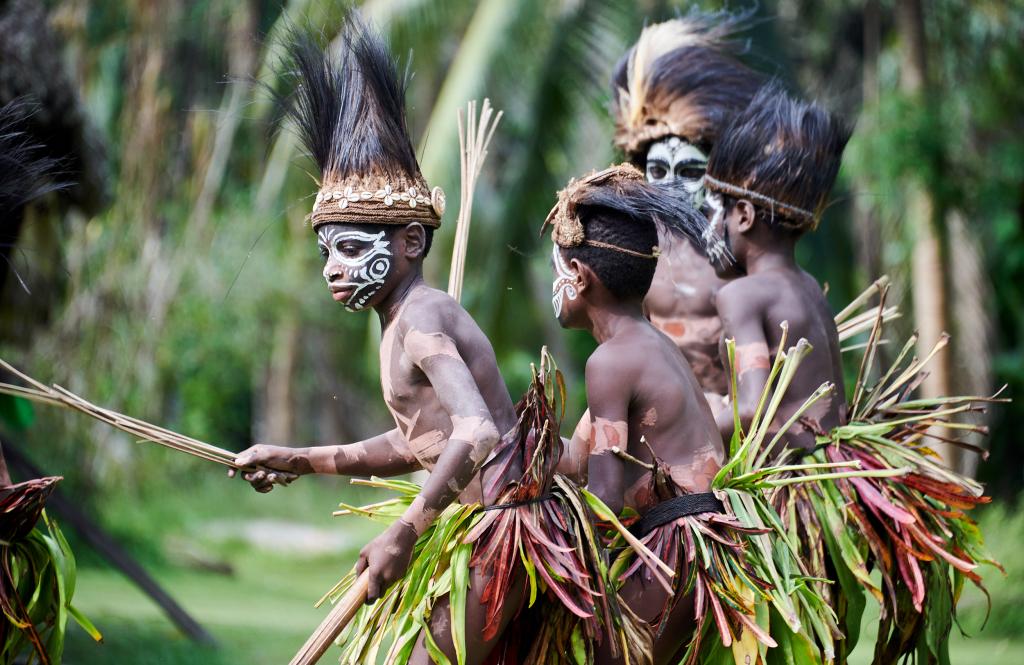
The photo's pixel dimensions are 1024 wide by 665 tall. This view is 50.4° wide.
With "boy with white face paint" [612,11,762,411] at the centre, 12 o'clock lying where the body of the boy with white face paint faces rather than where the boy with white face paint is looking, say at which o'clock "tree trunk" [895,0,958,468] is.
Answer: The tree trunk is roughly at 7 o'clock from the boy with white face paint.

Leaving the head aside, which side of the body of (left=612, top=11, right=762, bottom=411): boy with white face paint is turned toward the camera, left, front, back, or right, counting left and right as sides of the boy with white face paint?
front

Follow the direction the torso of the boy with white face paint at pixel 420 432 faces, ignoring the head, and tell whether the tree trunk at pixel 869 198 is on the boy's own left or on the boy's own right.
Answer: on the boy's own right

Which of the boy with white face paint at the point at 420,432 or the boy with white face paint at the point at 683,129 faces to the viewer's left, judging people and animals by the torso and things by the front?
the boy with white face paint at the point at 420,432

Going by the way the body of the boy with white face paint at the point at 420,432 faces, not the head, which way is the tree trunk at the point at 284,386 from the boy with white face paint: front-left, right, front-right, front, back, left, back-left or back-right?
right

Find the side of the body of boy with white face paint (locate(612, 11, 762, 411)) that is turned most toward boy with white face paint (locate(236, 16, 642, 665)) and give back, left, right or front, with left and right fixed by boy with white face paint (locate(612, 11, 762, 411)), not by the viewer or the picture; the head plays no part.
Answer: front

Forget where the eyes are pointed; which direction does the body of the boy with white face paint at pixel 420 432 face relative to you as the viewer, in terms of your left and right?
facing to the left of the viewer

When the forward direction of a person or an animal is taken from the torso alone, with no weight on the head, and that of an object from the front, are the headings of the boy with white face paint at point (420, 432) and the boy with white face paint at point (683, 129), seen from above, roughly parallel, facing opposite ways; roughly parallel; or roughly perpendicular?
roughly perpendicular

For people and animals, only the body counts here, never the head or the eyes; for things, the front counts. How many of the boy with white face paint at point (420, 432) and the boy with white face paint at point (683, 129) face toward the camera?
1

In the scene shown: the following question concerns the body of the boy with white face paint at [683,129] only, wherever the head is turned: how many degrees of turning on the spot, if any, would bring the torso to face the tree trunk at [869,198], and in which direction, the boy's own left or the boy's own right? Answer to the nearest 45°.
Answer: approximately 180°
